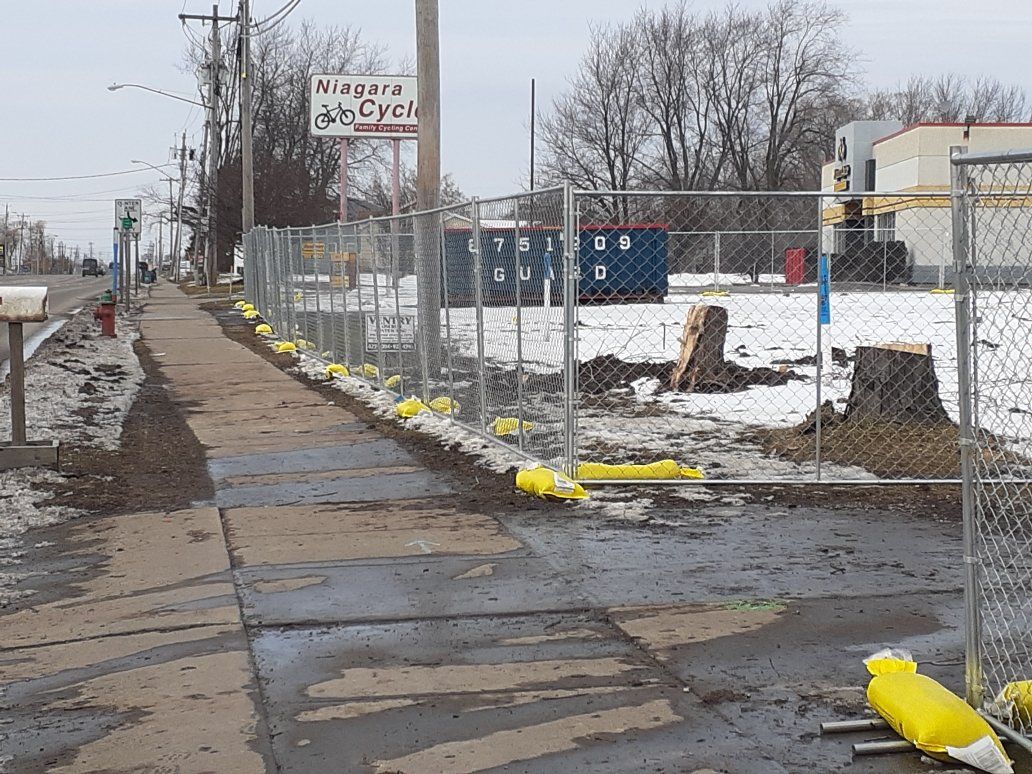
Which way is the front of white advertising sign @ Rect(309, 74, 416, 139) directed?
toward the camera

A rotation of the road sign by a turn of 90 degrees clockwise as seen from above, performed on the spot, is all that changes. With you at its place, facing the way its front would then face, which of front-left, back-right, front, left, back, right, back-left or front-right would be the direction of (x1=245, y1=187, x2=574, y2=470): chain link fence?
left

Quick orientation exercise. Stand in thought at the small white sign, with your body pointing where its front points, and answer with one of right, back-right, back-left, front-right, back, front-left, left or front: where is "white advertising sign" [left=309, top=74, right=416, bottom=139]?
back

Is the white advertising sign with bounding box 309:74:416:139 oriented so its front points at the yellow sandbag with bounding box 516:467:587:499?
yes

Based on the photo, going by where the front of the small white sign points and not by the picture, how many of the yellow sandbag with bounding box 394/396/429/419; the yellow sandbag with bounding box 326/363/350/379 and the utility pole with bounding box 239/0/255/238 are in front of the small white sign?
1

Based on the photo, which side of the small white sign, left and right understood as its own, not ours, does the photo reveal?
front

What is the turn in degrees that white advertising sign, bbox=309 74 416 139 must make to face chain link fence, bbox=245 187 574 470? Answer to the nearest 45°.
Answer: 0° — it already faces it

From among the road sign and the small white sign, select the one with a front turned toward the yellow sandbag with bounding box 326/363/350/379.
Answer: the road sign

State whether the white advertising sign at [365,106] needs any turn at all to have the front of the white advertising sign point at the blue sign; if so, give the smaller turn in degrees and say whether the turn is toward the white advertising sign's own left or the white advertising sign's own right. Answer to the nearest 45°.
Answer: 0° — it already faces it

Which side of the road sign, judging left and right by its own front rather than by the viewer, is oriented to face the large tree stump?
front

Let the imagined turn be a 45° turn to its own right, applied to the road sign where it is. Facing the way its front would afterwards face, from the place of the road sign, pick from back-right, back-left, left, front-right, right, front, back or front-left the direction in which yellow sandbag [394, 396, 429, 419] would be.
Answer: front-left
